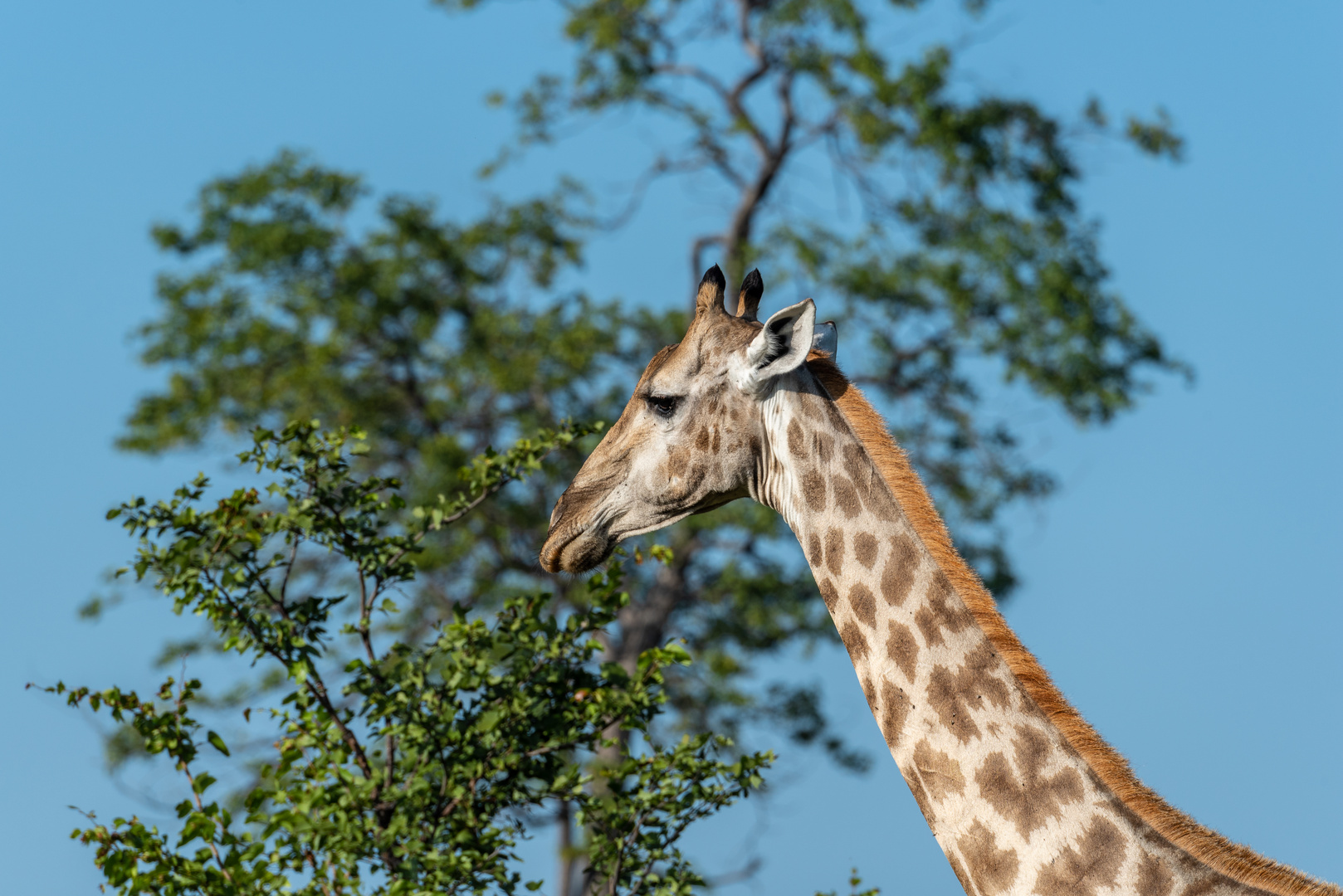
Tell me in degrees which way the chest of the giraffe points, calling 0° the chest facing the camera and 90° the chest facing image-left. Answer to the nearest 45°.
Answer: approximately 90°
